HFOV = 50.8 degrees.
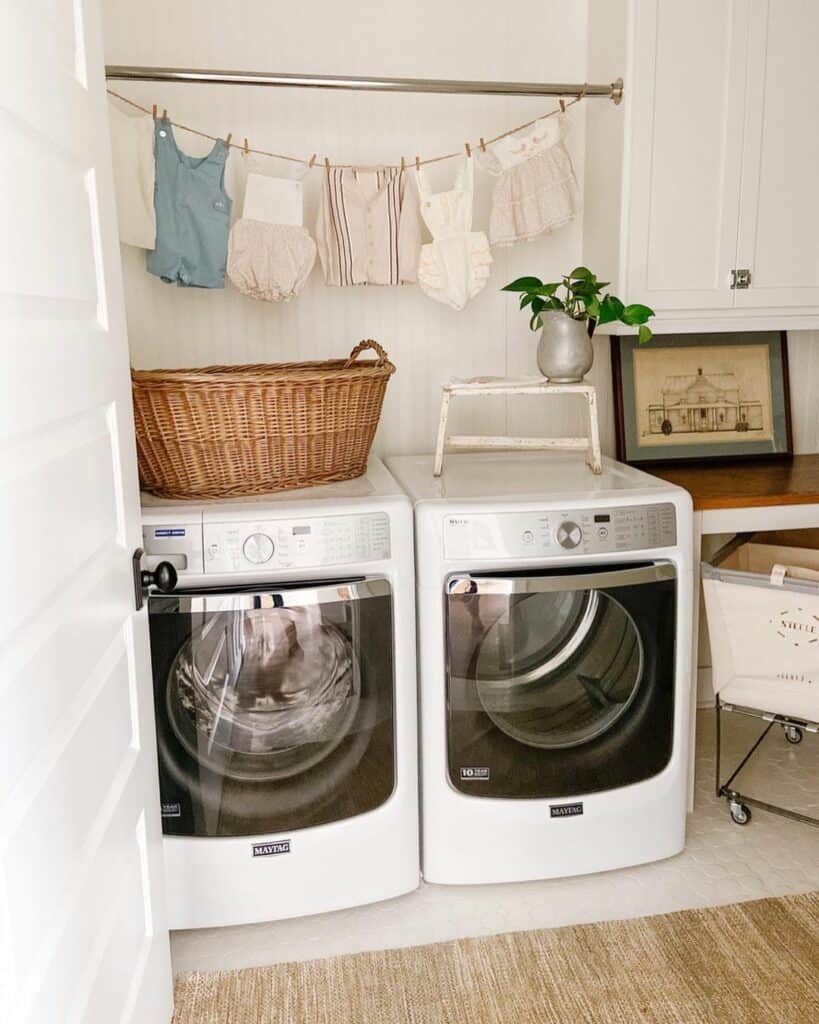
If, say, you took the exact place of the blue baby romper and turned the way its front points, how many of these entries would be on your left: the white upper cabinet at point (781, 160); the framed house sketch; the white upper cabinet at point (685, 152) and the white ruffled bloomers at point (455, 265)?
4

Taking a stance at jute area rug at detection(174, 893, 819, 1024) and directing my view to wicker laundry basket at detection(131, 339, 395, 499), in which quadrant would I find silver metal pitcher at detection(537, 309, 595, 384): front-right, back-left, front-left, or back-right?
front-right

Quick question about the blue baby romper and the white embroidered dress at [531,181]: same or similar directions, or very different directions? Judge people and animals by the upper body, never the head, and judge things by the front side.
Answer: same or similar directions

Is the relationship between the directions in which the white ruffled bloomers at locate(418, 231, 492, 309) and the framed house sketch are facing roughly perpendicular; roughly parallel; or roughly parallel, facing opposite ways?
roughly parallel

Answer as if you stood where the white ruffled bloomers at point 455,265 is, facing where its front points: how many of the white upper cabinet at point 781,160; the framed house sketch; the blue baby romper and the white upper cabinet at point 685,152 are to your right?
1

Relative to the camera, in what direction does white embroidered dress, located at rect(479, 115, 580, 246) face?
facing the viewer

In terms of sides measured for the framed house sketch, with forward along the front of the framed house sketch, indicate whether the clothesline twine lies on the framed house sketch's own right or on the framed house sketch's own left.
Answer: on the framed house sketch's own right

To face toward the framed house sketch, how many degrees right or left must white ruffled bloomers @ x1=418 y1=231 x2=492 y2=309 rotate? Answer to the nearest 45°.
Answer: approximately 135° to its left

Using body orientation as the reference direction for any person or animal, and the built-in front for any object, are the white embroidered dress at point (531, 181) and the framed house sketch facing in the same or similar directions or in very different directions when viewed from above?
same or similar directions

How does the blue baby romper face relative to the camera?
toward the camera
